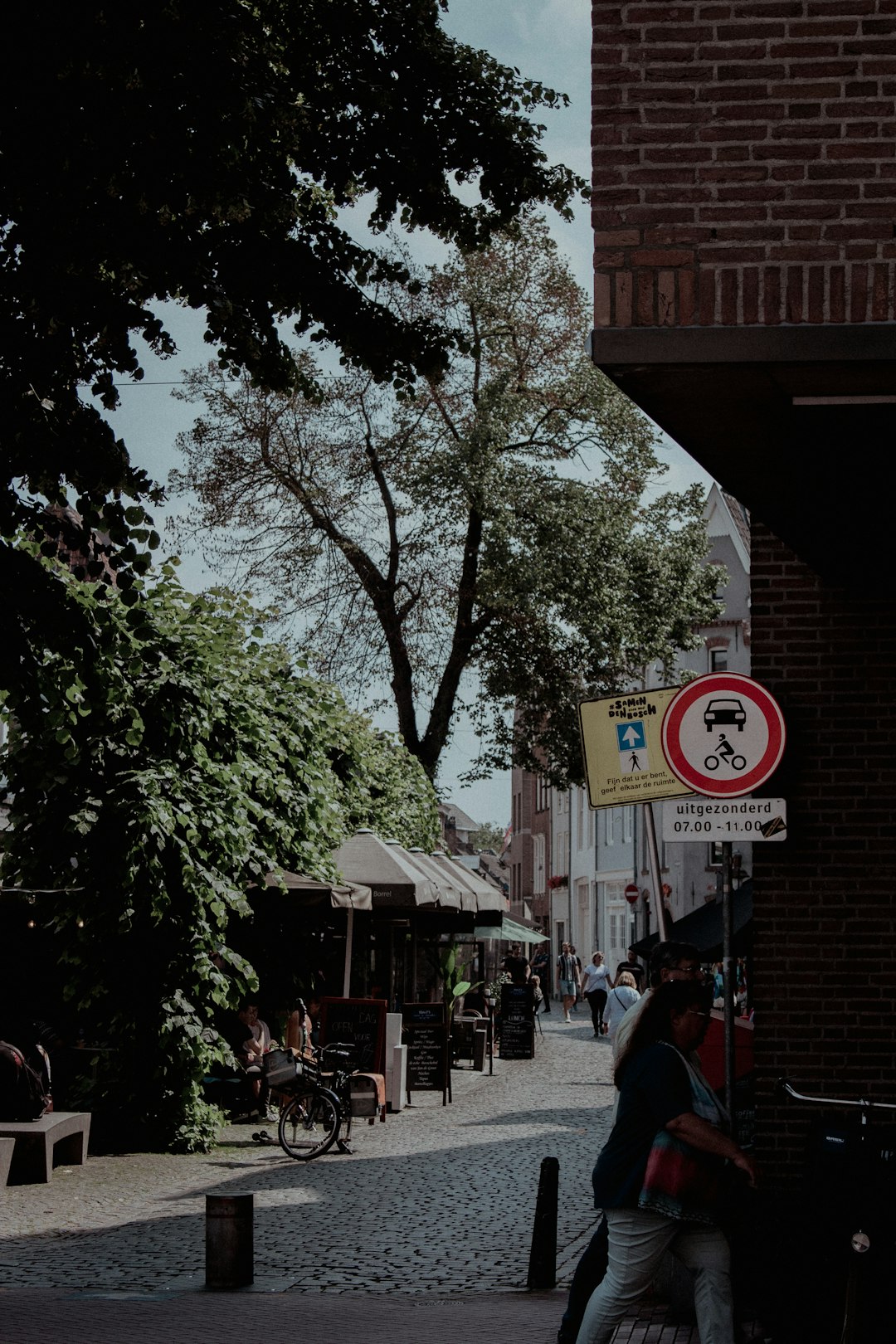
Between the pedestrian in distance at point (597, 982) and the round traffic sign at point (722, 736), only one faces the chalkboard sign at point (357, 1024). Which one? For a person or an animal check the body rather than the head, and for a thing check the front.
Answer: the pedestrian in distance

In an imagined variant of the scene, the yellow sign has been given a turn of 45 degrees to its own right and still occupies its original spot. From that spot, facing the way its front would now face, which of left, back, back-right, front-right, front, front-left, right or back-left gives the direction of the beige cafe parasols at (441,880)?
back-right

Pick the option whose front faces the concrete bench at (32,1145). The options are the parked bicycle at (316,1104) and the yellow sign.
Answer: the parked bicycle

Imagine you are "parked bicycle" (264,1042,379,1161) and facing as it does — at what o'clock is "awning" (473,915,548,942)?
The awning is roughly at 5 o'clock from the parked bicycle.

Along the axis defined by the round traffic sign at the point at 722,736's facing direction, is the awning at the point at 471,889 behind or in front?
behind

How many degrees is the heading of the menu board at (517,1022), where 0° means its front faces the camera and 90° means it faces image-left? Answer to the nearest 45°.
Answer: approximately 0°

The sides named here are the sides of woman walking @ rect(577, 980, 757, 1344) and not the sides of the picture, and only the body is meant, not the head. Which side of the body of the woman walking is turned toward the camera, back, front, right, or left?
right

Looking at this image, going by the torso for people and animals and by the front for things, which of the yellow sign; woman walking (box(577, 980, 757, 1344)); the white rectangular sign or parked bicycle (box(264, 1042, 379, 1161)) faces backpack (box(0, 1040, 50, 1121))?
the parked bicycle

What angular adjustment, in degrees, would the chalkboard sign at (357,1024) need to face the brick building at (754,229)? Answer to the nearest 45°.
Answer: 0° — it already faces it

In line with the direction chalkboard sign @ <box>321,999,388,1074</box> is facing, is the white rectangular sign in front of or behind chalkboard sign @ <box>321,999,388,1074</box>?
in front

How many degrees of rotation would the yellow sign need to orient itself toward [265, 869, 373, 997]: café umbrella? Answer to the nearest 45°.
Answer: approximately 180°
